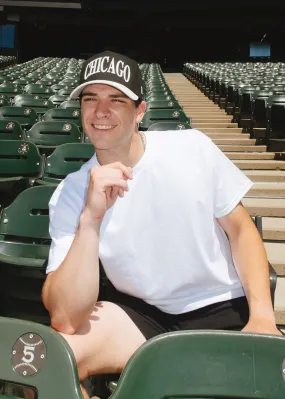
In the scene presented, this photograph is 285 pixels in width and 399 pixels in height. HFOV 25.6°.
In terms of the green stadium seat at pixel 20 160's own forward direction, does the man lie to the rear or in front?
in front

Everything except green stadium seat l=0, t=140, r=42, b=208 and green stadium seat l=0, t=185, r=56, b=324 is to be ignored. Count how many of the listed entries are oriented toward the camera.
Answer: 2

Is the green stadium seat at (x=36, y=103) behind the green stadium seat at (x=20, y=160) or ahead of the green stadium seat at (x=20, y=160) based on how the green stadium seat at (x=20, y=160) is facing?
behind

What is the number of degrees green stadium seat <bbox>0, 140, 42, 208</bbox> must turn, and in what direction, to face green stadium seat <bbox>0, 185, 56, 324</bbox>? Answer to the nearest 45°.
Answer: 0° — it already faces it

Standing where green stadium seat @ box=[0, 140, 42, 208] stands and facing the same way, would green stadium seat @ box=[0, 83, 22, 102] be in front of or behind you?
behind

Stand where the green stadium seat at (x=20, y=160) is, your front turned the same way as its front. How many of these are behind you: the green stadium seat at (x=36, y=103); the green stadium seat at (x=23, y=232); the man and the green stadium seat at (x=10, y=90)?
2

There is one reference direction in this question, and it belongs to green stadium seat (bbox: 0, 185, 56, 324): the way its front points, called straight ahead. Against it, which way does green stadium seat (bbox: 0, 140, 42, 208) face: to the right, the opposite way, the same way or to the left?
the same way

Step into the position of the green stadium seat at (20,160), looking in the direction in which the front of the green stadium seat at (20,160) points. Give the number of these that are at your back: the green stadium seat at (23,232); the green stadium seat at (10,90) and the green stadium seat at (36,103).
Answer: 2

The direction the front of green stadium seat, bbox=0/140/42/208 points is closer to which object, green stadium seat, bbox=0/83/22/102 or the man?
the man

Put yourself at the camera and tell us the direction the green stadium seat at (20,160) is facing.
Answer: facing the viewer

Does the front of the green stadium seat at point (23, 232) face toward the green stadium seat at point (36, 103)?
no

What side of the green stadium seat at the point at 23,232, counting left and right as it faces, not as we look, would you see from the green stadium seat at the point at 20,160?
back

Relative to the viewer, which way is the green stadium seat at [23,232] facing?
toward the camera
